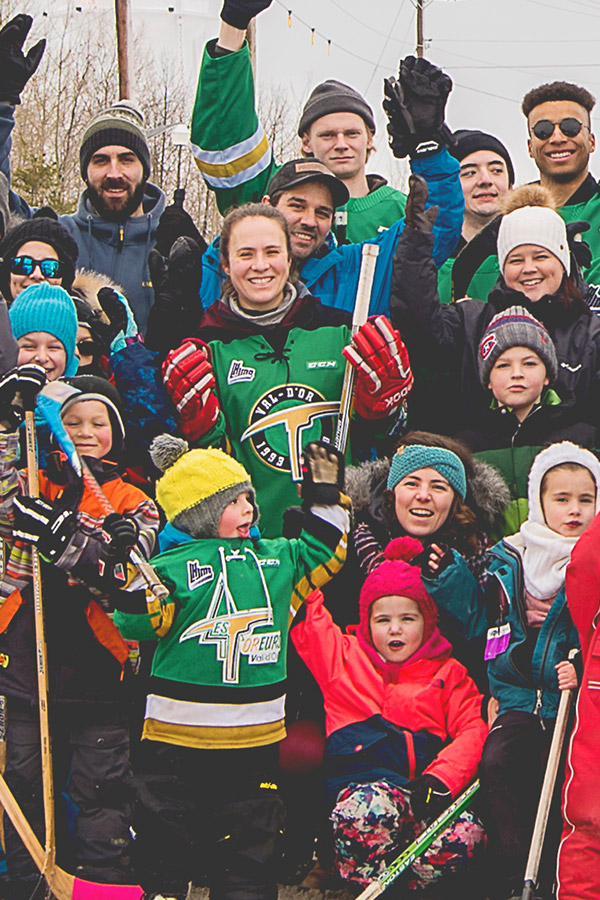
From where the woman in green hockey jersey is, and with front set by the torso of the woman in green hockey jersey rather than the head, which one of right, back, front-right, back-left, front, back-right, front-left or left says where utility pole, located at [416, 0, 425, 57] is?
back

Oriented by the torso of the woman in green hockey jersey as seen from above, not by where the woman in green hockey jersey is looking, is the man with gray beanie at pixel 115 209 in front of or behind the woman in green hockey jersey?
behind

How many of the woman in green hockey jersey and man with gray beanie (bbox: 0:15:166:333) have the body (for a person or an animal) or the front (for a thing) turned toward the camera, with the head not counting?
2

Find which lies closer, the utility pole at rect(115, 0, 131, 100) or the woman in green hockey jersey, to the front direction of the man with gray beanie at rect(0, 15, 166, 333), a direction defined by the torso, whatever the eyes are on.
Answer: the woman in green hockey jersey

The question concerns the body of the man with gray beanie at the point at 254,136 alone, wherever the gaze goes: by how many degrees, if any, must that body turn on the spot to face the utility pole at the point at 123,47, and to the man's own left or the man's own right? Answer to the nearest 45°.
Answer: approximately 180°

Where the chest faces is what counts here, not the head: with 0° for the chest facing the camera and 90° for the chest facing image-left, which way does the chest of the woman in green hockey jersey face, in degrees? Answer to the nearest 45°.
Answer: approximately 0°

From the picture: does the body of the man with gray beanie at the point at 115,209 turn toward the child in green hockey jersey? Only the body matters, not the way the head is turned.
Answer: yes
